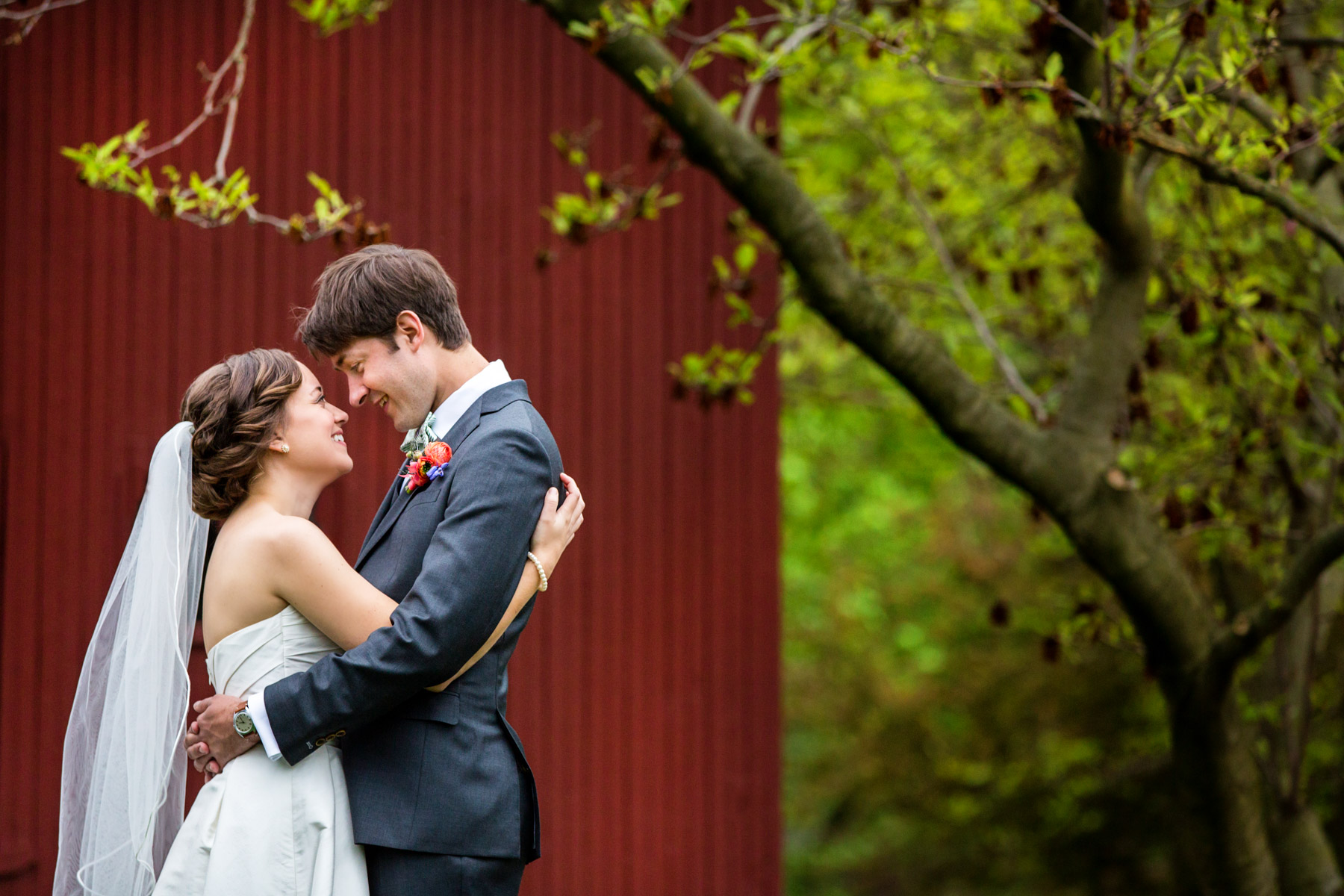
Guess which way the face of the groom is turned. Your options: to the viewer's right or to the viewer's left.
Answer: to the viewer's left

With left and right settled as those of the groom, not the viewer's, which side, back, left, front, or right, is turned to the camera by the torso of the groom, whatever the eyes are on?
left

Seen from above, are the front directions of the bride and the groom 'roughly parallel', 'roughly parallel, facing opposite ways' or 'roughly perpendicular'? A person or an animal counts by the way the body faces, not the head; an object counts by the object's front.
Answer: roughly parallel, facing opposite ways

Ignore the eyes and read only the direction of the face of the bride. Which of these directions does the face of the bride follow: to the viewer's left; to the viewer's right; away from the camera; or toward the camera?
to the viewer's right

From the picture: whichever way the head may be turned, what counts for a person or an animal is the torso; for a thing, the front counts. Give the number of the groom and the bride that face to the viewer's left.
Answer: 1

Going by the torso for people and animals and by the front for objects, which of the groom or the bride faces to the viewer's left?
the groom

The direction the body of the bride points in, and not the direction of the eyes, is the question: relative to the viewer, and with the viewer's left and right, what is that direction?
facing to the right of the viewer
